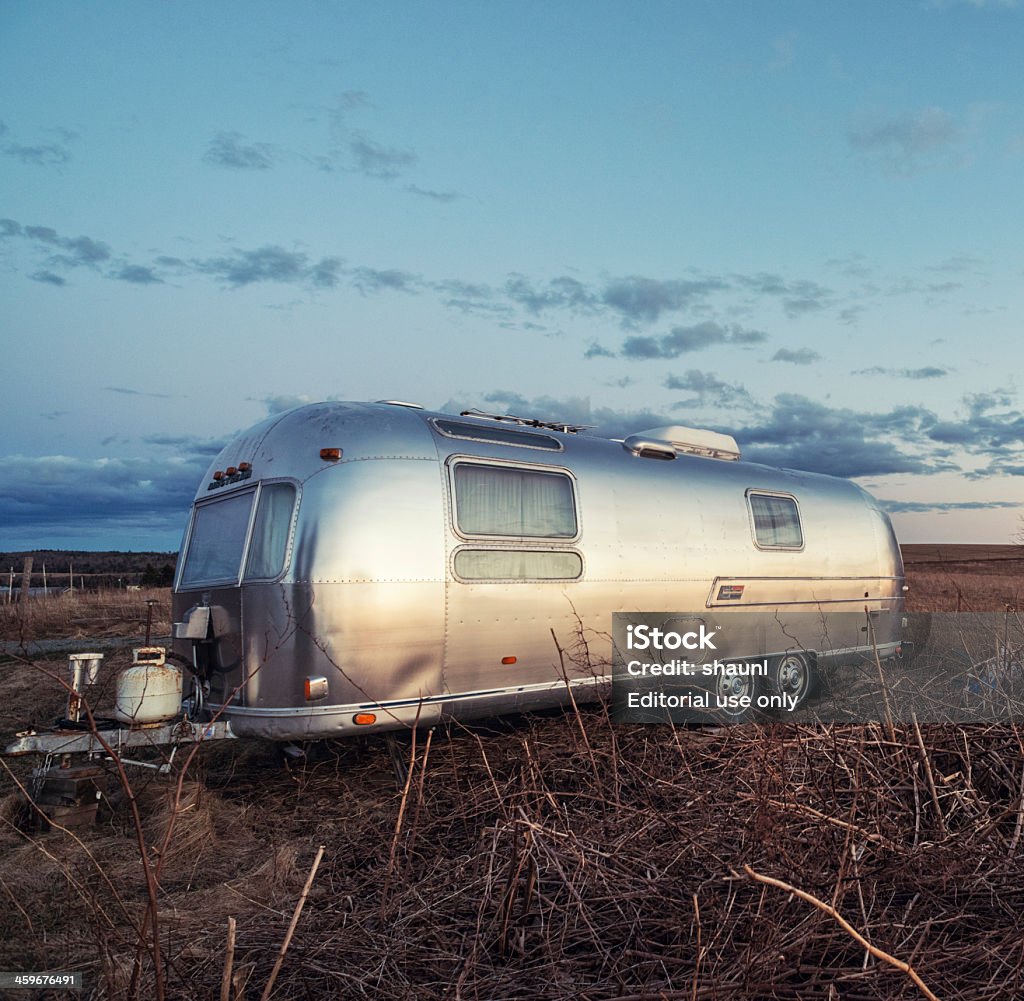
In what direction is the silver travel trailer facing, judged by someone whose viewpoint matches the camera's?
facing the viewer and to the left of the viewer
